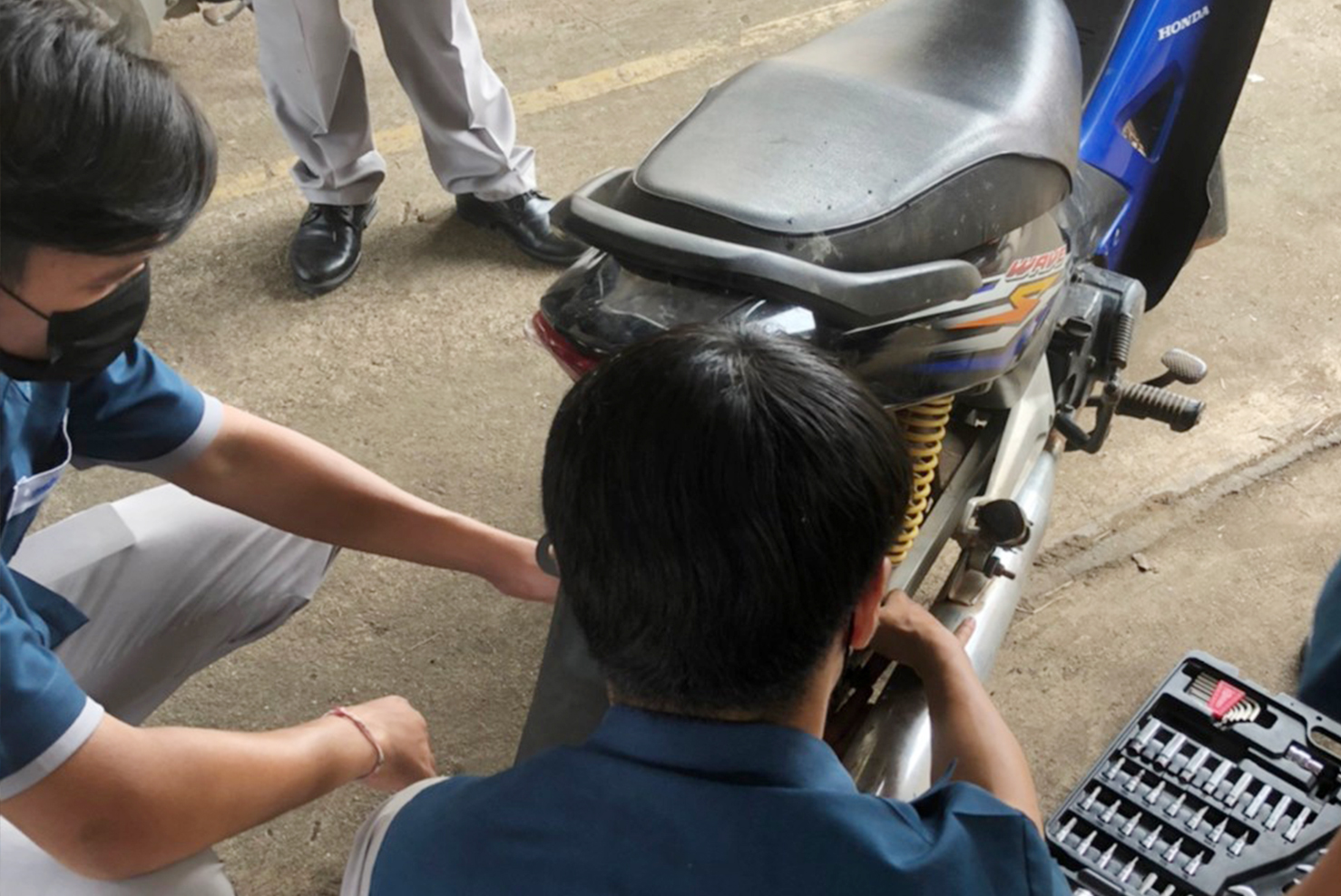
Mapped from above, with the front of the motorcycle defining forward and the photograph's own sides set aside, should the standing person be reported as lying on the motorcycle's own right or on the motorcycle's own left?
on the motorcycle's own left

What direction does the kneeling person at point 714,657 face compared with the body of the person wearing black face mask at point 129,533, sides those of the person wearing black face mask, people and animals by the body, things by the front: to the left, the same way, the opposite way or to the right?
to the left

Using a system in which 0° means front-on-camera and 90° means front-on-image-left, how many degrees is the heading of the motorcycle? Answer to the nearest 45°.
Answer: approximately 225°

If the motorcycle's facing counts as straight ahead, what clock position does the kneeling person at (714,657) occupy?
The kneeling person is roughly at 5 o'clock from the motorcycle.

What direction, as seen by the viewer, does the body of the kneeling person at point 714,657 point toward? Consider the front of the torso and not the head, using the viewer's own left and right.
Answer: facing away from the viewer

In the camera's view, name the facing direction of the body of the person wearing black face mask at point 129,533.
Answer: to the viewer's right

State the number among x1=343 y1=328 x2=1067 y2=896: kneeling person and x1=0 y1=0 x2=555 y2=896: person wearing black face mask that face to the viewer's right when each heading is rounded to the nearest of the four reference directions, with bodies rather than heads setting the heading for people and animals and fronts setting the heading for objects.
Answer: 1

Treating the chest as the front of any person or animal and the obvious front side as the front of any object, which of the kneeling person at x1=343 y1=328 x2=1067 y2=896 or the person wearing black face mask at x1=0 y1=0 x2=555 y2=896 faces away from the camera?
the kneeling person
